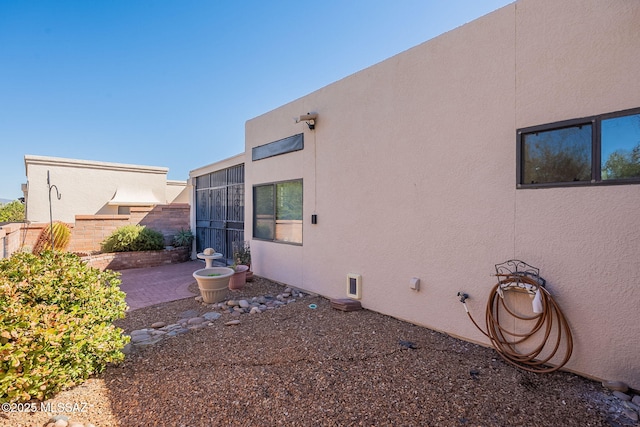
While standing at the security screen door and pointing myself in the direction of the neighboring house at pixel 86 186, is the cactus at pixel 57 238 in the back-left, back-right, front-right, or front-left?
front-left

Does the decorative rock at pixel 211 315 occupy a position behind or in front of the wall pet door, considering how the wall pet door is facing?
in front

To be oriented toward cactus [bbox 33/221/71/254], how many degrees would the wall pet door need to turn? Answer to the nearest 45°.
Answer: approximately 45° to its right

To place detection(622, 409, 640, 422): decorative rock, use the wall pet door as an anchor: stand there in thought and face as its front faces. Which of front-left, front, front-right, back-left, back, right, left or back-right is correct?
left

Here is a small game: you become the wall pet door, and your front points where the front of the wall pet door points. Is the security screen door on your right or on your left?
on your right

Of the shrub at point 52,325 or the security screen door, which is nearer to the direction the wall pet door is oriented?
the shrub

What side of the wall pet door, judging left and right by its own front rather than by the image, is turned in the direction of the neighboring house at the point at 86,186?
right

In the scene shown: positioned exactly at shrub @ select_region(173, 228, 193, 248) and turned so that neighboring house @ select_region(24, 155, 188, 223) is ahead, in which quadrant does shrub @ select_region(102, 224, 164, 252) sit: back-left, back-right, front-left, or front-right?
front-left

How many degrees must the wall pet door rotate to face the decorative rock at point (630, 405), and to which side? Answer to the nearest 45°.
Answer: approximately 90° to its left

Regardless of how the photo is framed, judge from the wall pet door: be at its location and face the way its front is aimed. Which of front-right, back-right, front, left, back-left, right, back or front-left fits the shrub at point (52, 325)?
front

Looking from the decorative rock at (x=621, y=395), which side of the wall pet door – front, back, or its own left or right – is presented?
left

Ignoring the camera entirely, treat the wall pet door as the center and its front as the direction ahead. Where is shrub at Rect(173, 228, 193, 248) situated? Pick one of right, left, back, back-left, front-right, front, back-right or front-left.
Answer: right

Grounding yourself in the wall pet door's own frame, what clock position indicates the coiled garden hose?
The coiled garden hose is roughly at 9 o'clock from the wall pet door.

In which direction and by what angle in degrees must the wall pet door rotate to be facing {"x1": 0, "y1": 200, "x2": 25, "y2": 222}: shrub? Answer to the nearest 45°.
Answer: approximately 90° to its right

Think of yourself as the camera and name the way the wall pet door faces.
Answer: facing the viewer and to the left of the viewer
